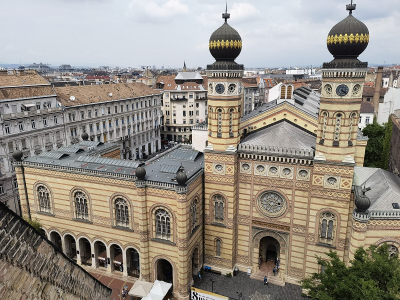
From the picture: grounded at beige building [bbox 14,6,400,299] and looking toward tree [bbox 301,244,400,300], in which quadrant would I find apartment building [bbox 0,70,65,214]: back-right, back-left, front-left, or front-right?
back-right

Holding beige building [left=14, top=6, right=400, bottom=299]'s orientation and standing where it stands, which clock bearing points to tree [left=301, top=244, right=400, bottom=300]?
The tree is roughly at 11 o'clock from the beige building.

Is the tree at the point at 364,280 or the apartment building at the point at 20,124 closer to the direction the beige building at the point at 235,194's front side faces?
the tree

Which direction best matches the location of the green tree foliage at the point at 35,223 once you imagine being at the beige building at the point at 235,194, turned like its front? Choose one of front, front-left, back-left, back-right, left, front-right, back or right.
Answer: right

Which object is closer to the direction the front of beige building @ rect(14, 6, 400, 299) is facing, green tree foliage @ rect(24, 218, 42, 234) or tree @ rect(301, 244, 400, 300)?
the tree

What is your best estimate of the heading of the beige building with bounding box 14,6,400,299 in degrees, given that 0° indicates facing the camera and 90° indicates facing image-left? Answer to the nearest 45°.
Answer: approximately 0°

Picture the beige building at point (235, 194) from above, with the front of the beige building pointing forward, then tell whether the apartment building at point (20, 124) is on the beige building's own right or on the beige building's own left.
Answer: on the beige building's own right

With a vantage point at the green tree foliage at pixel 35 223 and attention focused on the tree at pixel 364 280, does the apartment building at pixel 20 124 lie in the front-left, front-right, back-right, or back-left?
back-left
